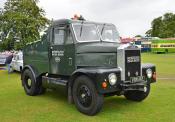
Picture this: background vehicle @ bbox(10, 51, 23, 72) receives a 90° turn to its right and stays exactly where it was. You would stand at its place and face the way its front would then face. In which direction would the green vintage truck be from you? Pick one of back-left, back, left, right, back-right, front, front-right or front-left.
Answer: back-left

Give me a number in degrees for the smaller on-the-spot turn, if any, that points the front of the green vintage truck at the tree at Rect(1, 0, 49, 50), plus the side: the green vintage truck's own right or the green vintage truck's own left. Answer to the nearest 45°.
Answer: approximately 135° to the green vintage truck's own left

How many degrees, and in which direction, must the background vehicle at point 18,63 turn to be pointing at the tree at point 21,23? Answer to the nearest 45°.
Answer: approximately 135° to its right

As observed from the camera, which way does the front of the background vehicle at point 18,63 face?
facing the viewer and to the left of the viewer

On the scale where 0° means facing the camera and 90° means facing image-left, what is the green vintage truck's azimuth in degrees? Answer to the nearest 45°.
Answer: approximately 315°
